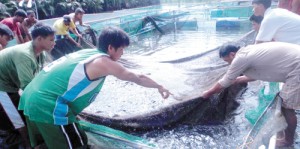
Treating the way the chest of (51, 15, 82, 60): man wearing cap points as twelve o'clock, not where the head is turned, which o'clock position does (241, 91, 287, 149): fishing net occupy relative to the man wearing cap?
The fishing net is roughly at 1 o'clock from the man wearing cap.

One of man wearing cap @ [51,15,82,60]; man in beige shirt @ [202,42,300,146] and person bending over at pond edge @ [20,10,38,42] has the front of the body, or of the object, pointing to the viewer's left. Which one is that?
the man in beige shirt

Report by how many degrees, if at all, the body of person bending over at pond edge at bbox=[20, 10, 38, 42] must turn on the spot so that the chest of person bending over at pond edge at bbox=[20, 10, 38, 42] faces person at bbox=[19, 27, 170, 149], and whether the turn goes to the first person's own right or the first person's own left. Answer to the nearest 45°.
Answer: approximately 45° to the first person's own right

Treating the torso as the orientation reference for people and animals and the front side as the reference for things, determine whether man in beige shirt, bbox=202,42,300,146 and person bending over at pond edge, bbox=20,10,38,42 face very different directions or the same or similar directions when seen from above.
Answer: very different directions

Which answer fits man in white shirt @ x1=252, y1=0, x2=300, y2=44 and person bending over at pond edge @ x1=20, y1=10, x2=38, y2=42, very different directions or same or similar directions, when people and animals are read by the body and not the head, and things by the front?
very different directions

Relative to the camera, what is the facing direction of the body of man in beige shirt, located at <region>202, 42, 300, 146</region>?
to the viewer's left

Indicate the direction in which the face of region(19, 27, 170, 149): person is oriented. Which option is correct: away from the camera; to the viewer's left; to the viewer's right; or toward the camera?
to the viewer's right

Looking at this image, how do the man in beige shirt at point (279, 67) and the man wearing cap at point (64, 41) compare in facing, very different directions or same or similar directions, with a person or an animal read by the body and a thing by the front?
very different directions

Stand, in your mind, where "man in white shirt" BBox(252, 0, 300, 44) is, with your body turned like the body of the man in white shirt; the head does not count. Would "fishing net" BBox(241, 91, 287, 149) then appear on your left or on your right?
on your left
